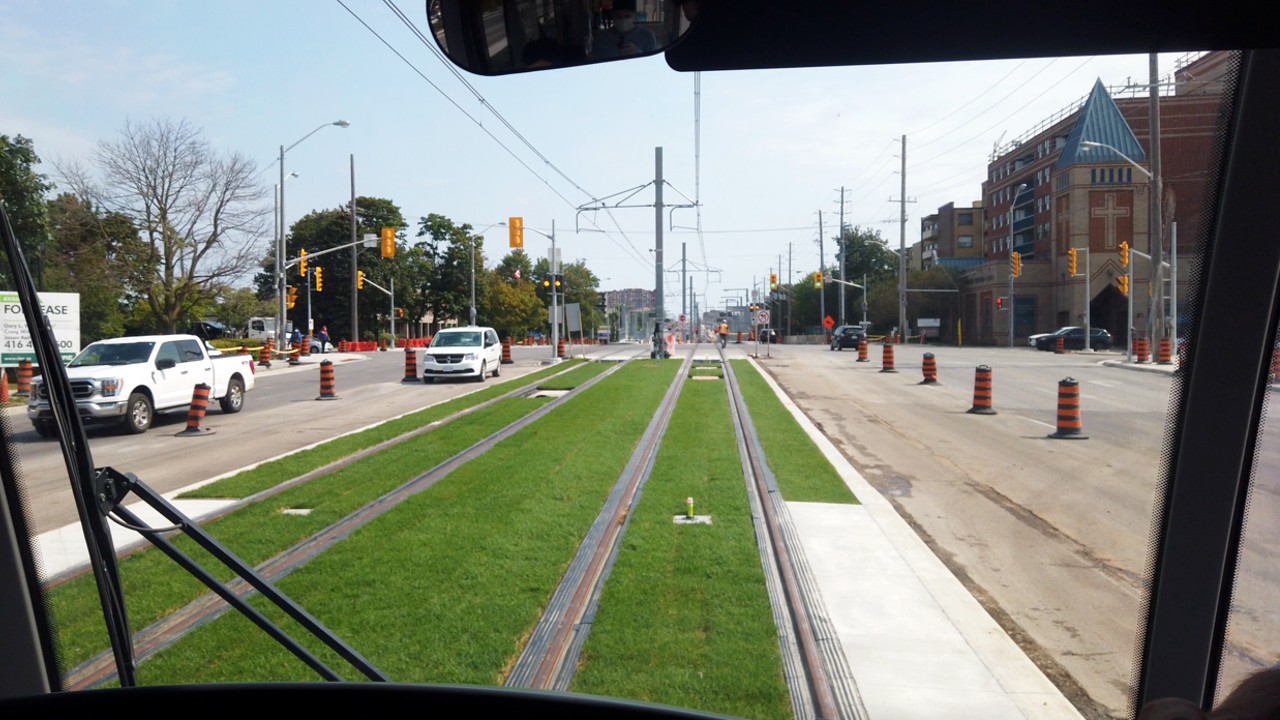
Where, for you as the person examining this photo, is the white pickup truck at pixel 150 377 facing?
facing the viewer and to the left of the viewer

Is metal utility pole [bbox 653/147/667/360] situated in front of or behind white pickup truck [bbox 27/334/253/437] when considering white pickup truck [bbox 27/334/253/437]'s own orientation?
behind

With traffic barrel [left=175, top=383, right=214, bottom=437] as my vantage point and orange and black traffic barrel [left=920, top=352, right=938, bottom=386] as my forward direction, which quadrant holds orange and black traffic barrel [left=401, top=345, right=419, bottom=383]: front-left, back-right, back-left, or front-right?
front-left

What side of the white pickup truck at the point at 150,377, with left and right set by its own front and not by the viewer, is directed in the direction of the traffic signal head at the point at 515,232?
back
